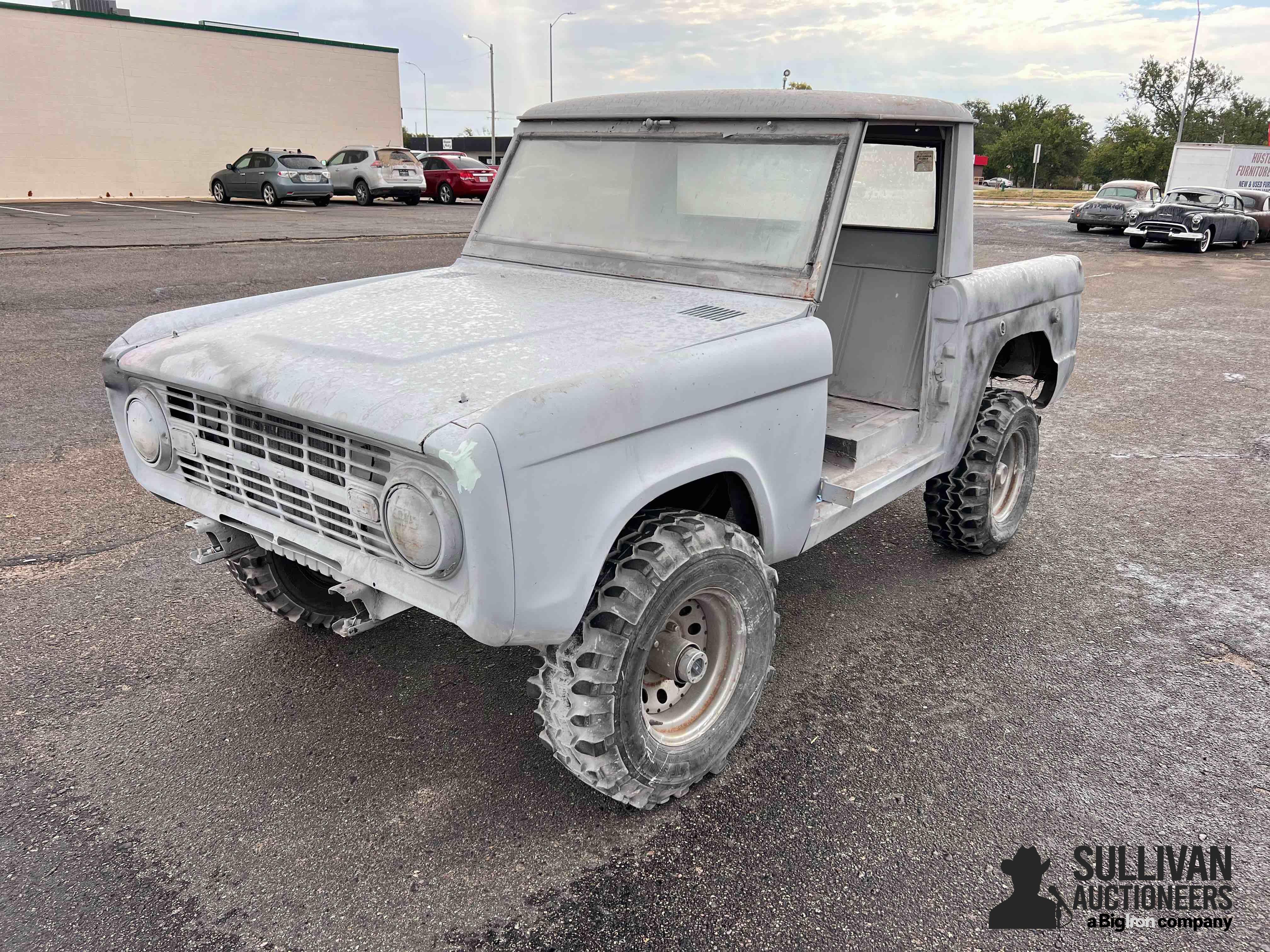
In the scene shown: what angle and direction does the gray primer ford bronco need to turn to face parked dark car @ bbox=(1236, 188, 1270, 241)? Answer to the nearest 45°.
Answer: approximately 180°

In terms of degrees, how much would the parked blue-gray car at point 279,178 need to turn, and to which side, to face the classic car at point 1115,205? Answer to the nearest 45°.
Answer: approximately 135° to its right

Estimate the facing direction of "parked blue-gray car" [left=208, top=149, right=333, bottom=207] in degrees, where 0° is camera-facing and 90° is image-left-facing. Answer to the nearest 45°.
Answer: approximately 135°

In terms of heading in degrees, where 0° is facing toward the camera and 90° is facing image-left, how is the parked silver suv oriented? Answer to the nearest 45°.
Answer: approximately 135°

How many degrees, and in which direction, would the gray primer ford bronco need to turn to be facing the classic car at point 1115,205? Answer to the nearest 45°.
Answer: approximately 180°

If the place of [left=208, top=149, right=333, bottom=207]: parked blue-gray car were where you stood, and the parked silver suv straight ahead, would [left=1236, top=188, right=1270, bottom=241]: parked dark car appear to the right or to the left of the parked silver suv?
right

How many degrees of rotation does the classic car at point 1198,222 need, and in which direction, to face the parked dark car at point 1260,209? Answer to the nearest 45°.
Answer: approximately 180°

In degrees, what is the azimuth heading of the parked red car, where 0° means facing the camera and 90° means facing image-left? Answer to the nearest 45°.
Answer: approximately 135°

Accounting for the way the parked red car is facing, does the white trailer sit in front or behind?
behind
